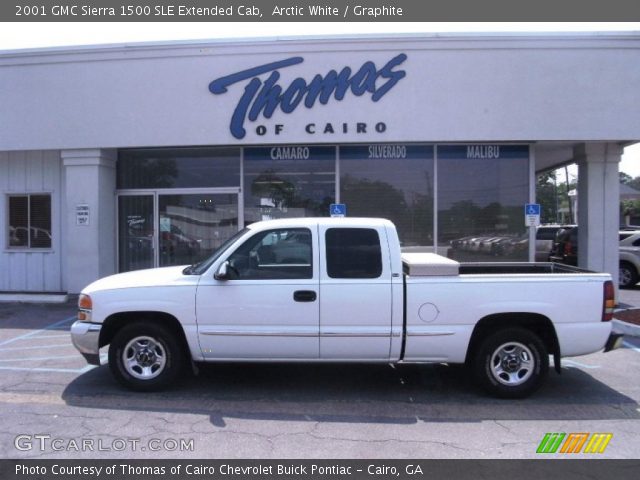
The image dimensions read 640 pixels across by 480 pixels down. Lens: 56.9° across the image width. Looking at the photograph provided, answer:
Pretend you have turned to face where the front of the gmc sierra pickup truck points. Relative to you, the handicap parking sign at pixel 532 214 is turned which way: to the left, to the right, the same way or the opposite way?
to the left

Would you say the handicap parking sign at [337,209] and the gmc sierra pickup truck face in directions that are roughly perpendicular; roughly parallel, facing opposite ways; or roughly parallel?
roughly perpendicular

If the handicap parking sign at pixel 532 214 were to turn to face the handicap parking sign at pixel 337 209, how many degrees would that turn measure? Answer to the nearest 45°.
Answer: approximately 90° to its right

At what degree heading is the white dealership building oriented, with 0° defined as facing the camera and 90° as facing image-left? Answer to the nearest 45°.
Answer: approximately 0°

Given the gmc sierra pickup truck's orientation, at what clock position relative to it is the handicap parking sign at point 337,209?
The handicap parking sign is roughly at 3 o'clock from the gmc sierra pickup truck.

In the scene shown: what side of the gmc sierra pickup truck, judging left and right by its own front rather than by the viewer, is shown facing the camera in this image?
left

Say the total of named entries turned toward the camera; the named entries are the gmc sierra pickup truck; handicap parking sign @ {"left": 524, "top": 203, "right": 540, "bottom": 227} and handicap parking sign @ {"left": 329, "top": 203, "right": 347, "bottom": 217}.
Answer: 2

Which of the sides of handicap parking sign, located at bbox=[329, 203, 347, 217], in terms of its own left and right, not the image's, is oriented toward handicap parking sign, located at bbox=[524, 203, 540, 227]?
left

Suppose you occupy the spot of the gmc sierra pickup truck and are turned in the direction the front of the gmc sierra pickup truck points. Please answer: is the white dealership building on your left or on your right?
on your right

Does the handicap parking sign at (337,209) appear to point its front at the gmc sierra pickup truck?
yes

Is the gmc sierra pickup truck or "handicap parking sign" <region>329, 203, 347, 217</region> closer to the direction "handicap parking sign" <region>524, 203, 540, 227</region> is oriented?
the gmc sierra pickup truck

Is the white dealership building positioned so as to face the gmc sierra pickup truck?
yes
